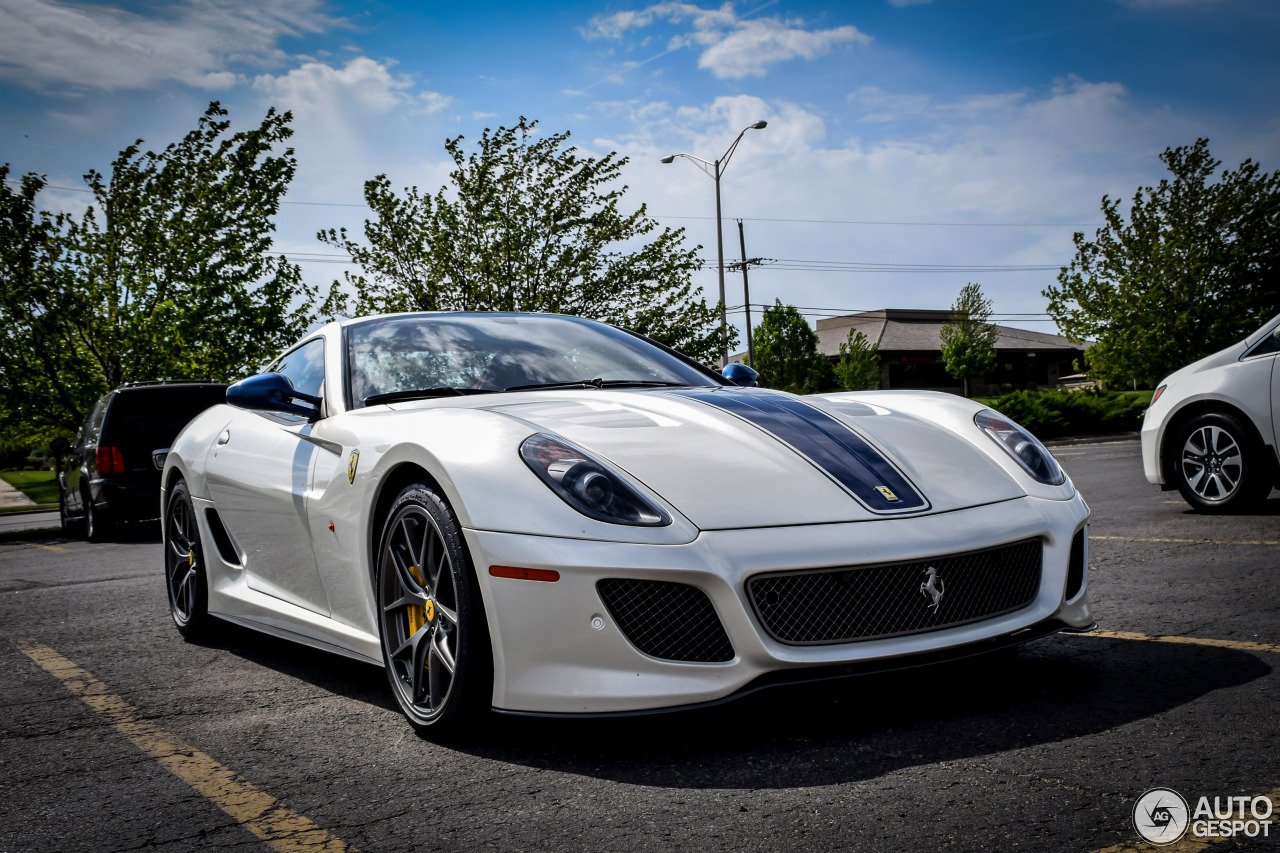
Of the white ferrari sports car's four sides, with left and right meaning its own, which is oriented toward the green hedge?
left

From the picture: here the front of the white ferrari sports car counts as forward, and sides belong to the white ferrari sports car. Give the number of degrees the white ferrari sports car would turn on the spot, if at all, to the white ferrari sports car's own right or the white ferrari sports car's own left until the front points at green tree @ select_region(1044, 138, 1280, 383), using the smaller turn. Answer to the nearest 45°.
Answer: approximately 90° to the white ferrari sports car's own left

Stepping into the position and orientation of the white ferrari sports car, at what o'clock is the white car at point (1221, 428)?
The white car is roughly at 9 o'clock from the white ferrari sports car.

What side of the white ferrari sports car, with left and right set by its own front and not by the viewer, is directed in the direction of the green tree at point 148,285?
back

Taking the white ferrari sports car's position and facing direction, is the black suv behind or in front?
behind

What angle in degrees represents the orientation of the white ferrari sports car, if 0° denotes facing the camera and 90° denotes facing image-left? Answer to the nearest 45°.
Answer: approximately 315°
